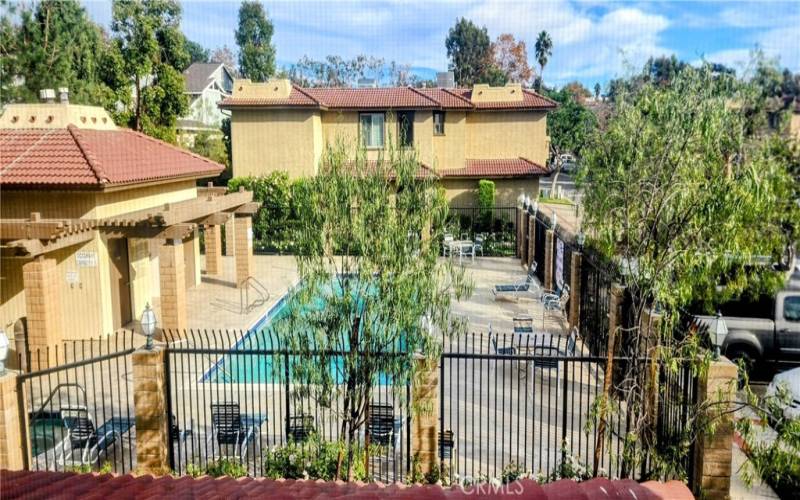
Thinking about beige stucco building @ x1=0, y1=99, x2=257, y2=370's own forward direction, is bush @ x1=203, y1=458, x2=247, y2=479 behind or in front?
in front

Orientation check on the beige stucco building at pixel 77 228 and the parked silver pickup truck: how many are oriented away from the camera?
0

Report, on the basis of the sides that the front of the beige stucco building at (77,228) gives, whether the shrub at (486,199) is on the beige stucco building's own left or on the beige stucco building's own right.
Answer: on the beige stucco building's own left

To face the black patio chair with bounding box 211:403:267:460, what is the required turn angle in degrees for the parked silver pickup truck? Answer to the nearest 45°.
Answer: approximately 135° to its right

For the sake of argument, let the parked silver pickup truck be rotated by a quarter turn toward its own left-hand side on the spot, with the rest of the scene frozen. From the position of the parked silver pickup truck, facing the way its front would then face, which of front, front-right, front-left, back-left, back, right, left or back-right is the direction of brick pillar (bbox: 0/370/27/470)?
back-left

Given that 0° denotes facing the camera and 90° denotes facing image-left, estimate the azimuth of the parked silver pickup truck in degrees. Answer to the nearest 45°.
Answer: approximately 270°

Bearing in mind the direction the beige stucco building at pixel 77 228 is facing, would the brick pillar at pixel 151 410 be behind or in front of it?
in front

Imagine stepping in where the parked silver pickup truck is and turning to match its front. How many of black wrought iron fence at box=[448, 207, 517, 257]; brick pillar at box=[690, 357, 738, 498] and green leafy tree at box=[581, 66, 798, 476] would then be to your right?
2
